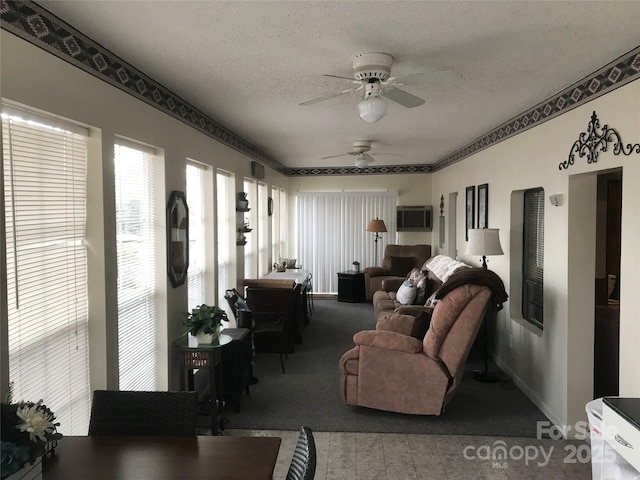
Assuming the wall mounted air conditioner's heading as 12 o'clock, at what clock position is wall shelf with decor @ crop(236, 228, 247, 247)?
The wall shelf with decor is roughly at 1 o'clock from the wall mounted air conditioner.

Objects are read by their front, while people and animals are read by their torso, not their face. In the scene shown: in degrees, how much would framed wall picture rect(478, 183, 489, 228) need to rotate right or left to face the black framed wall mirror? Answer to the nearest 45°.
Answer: approximately 45° to its left

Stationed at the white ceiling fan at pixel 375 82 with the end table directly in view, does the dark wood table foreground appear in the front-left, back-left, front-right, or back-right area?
back-left

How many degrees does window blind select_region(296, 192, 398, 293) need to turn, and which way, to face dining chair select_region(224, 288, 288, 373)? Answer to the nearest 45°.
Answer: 0° — it already faces it

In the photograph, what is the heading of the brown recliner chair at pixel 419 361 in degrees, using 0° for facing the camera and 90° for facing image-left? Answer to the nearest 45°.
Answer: approximately 90°

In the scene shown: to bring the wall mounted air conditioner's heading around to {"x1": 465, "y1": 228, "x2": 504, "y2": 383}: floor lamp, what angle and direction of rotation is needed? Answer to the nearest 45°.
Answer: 0° — it already faces it

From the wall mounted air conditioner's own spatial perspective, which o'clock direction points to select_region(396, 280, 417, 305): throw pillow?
The throw pillow is roughly at 12 o'clock from the wall mounted air conditioner.

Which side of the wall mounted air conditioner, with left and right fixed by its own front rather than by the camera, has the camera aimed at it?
front

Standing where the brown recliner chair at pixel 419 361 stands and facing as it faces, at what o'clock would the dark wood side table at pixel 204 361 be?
The dark wood side table is roughly at 11 o'clock from the brown recliner chair.

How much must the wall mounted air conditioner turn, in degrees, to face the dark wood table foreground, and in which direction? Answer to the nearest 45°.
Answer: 0° — it already faces it

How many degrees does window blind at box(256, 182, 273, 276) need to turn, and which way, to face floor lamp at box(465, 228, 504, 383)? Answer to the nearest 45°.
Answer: approximately 45° to its right

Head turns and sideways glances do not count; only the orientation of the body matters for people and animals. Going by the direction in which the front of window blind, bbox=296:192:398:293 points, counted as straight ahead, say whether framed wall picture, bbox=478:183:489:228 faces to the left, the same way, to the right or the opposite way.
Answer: to the right

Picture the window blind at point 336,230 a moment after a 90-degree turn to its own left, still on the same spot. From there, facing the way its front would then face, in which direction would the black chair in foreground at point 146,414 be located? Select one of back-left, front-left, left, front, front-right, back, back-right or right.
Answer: right

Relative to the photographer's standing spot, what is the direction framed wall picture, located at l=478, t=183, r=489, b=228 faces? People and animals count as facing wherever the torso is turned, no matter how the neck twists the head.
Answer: facing to the left of the viewer

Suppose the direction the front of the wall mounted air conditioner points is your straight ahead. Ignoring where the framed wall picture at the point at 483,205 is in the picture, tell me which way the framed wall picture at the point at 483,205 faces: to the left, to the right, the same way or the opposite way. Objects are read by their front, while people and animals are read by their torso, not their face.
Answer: to the right

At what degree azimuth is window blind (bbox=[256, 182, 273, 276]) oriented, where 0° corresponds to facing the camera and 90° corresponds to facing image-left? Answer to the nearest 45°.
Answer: approximately 270°

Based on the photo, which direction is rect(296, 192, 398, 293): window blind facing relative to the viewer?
toward the camera

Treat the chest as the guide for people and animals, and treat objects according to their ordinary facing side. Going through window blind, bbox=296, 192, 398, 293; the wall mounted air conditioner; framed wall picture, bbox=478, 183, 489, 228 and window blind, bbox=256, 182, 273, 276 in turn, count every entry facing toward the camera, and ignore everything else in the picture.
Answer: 2
